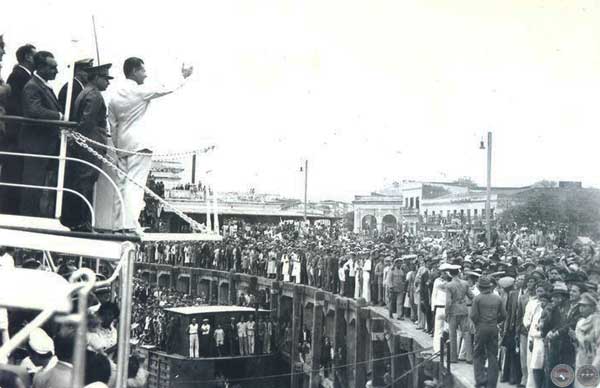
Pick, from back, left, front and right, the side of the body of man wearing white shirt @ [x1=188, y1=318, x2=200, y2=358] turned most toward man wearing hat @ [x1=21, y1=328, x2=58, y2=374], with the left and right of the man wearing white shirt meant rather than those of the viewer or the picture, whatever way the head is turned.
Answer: front

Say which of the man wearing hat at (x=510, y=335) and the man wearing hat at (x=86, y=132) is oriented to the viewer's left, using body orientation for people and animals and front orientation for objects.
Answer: the man wearing hat at (x=510, y=335)

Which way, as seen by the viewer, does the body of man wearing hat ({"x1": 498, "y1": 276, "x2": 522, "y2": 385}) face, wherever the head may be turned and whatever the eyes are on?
to the viewer's left

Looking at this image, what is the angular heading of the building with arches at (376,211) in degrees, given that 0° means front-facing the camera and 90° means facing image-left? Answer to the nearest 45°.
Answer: approximately 0°

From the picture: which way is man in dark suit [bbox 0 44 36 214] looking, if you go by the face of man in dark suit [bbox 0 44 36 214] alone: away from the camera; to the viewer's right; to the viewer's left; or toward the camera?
to the viewer's right

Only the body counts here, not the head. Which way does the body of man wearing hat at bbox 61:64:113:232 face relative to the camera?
to the viewer's right

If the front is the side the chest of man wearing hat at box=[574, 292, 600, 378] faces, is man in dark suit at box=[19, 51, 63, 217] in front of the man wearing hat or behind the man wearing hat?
in front

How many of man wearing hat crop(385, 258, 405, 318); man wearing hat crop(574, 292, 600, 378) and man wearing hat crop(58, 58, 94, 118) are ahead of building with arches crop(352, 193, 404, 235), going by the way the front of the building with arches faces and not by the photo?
3
